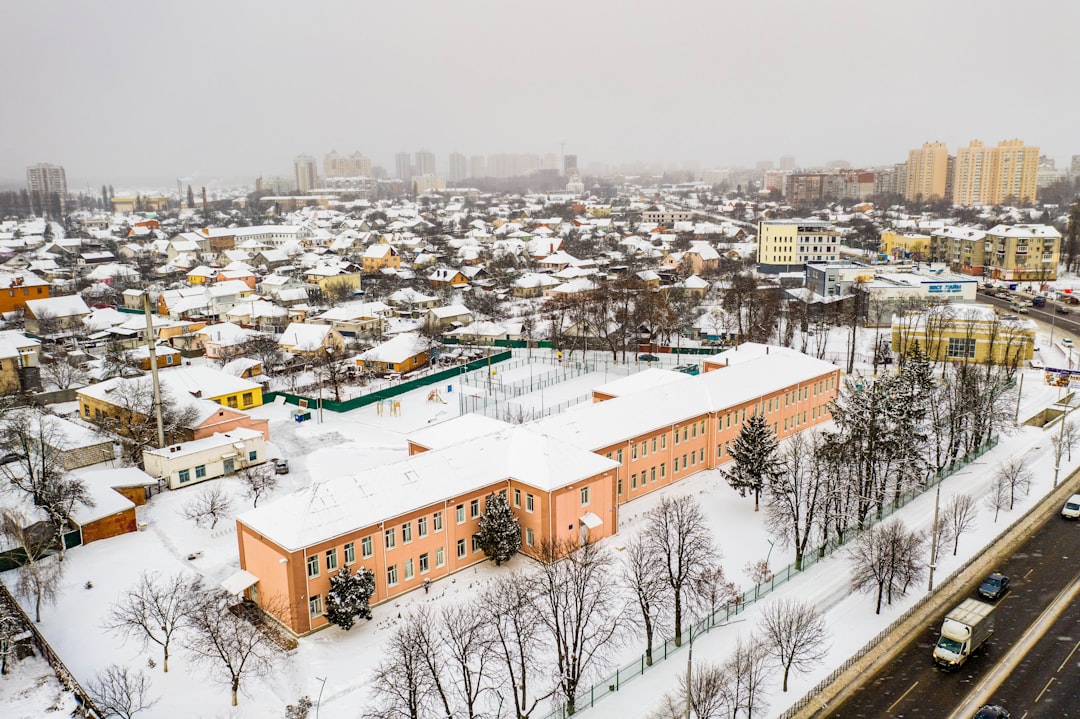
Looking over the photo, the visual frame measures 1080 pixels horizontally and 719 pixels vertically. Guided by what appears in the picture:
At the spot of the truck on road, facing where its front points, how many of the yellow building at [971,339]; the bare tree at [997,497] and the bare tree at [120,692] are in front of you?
1

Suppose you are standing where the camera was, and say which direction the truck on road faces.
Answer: facing the viewer and to the left of the viewer

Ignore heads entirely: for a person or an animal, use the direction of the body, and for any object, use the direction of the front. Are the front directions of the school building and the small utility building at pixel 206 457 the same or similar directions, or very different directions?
same or similar directions

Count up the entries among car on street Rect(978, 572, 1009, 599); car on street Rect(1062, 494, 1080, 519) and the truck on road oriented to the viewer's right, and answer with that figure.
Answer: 0

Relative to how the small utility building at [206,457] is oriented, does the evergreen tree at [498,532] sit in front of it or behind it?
in front

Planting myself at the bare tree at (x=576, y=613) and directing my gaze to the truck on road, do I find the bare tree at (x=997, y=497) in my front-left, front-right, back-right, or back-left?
front-left

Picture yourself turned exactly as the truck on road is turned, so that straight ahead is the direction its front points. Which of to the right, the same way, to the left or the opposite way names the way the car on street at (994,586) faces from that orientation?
the same way

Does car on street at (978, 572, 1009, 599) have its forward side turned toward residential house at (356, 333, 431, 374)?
no

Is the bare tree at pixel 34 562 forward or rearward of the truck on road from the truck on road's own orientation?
forward

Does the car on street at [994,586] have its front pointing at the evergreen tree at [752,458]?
no

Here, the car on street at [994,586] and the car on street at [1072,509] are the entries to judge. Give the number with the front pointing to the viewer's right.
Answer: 0
